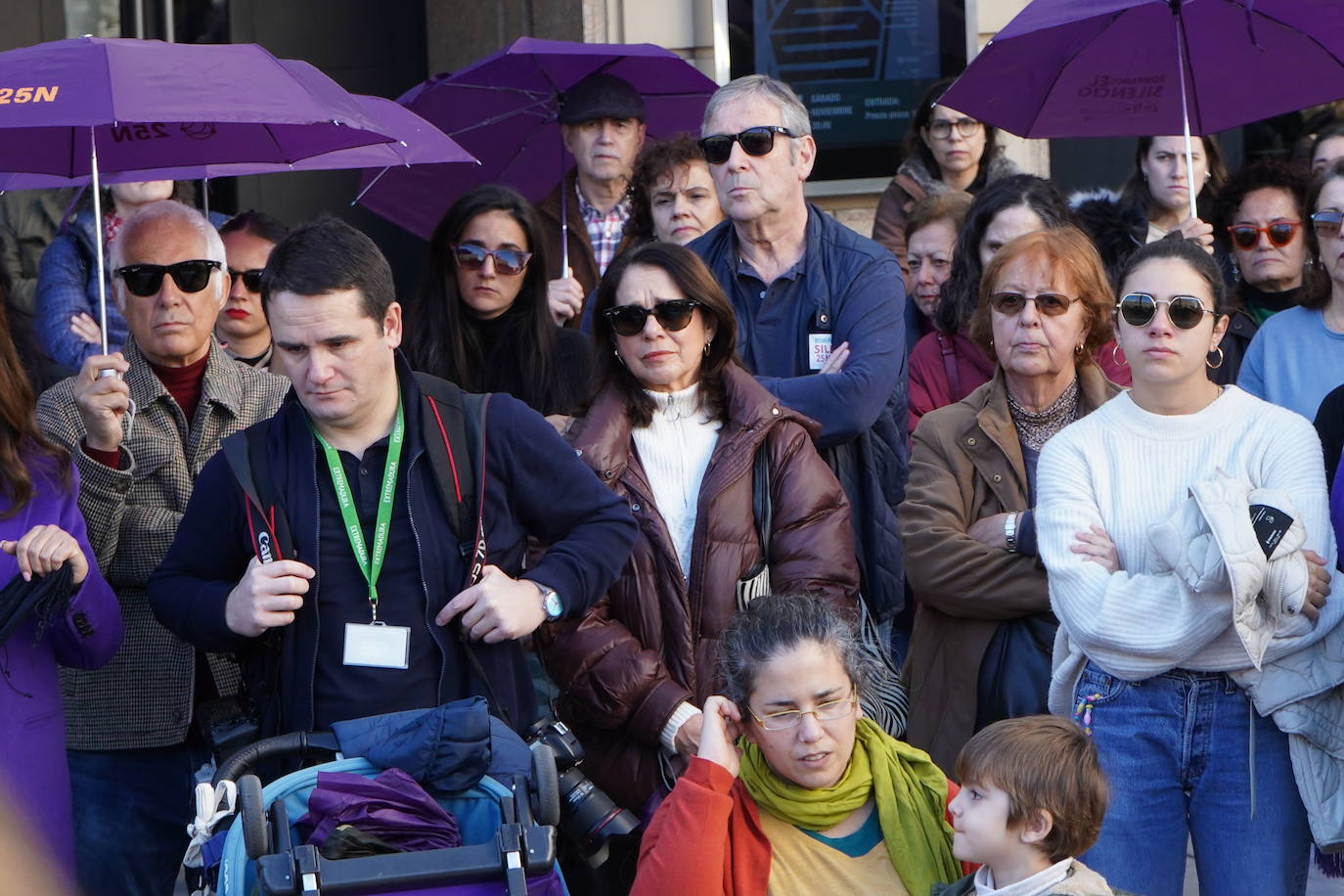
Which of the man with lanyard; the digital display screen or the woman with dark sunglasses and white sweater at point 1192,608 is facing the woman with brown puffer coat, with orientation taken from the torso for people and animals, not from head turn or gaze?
the digital display screen

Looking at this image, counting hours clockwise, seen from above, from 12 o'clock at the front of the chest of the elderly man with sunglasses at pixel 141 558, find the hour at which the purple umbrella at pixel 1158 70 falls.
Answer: The purple umbrella is roughly at 9 o'clock from the elderly man with sunglasses.

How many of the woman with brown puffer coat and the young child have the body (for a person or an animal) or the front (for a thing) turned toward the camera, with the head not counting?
1

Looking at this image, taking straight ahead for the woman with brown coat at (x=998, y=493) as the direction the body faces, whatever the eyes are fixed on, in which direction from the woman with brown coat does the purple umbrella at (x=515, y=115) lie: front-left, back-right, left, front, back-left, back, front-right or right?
back-right

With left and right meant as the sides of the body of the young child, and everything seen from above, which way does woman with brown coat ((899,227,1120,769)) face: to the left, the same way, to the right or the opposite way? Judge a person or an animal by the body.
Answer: to the left

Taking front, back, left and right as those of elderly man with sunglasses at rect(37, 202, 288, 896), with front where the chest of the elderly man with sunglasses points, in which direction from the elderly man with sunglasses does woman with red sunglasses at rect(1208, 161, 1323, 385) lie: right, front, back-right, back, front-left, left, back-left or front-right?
left

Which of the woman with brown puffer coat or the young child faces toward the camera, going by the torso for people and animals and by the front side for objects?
the woman with brown puffer coat

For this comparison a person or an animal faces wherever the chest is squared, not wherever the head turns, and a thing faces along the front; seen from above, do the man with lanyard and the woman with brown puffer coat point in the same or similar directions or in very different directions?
same or similar directions

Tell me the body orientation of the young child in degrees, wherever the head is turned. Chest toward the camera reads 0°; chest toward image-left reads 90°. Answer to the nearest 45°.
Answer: approximately 90°

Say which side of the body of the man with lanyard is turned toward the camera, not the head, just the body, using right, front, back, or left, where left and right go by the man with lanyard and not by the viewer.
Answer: front

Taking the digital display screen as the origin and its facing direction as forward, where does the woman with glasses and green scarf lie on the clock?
The woman with glasses and green scarf is roughly at 12 o'clock from the digital display screen.

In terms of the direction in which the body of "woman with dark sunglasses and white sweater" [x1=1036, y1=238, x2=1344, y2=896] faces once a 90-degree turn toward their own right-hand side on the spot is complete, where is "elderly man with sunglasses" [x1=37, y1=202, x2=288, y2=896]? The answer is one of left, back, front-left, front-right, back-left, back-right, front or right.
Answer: front

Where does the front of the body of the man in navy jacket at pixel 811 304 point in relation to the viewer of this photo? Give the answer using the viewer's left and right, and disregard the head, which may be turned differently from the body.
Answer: facing the viewer and to the left of the viewer

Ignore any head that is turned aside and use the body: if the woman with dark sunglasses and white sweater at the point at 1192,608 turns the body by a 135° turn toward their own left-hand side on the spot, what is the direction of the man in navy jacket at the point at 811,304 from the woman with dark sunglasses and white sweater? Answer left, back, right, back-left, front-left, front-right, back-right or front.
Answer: left

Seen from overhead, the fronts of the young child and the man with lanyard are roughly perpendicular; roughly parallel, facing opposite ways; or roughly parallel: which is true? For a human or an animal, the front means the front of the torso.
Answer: roughly perpendicular

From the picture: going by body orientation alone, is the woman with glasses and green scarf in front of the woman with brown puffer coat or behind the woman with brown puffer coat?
in front

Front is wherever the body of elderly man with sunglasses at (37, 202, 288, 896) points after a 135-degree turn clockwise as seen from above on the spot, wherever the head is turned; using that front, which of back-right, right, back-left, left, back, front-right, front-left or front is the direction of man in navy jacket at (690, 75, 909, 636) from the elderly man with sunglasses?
back-right

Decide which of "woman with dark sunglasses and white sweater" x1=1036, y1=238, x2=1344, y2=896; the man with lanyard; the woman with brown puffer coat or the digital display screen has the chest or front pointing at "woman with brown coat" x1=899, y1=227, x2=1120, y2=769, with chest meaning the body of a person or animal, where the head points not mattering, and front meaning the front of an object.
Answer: the digital display screen

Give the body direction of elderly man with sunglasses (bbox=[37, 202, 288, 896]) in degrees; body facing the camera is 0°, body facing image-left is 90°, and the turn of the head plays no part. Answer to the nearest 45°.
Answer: approximately 0°

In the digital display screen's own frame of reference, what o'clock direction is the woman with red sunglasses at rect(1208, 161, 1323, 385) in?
The woman with red sunglasses is roughly at 11 o'clock from the digital display screen.

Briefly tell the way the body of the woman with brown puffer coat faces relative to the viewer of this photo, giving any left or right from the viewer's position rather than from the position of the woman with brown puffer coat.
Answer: facing the viewer
